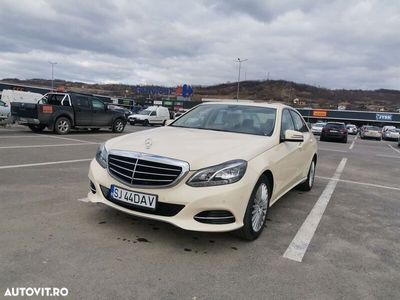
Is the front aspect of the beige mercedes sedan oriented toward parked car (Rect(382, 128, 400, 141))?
no

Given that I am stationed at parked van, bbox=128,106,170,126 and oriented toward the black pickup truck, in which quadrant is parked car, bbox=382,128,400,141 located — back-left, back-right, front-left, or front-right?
back-left

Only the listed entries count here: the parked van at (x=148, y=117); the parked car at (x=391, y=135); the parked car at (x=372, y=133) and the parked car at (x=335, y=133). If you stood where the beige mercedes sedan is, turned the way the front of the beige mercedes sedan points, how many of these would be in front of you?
0

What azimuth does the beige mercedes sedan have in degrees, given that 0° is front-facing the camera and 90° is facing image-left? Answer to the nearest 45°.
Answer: approximately 45°

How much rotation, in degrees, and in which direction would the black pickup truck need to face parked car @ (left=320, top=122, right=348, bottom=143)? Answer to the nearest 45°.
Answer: approximately 45° to its right

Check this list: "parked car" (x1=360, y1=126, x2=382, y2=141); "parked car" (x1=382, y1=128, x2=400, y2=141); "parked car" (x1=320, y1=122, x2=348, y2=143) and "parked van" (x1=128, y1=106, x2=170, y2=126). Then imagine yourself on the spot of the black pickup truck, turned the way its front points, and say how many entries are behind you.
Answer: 0

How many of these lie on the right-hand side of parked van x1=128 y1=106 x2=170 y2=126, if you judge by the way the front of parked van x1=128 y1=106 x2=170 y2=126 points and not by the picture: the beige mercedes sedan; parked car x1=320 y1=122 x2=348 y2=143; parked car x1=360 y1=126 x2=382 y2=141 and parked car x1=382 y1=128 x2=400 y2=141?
0

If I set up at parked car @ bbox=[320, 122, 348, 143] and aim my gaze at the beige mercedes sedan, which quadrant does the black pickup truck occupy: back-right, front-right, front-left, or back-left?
front-right

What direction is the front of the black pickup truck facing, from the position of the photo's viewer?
facing away from the viewer and to the right of the viewer

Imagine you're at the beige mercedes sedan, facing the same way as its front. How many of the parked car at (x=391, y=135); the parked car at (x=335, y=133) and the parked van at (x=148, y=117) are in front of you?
0

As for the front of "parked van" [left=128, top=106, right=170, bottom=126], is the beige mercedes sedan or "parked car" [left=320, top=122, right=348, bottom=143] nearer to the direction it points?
the beige mercedes sedan

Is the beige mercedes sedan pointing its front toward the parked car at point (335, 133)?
no

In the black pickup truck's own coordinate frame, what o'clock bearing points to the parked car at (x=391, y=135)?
The parked car is roughly at 1 o'clock from the black pickup truck.

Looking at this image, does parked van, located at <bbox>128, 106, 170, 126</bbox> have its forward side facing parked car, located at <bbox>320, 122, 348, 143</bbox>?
no

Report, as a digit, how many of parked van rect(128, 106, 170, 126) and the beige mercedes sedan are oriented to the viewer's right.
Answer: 0

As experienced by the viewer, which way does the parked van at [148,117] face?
facing the viewer and to the left of the viewer

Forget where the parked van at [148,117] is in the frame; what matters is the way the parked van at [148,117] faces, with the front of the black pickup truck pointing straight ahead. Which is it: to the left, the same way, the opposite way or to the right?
the opposite way
